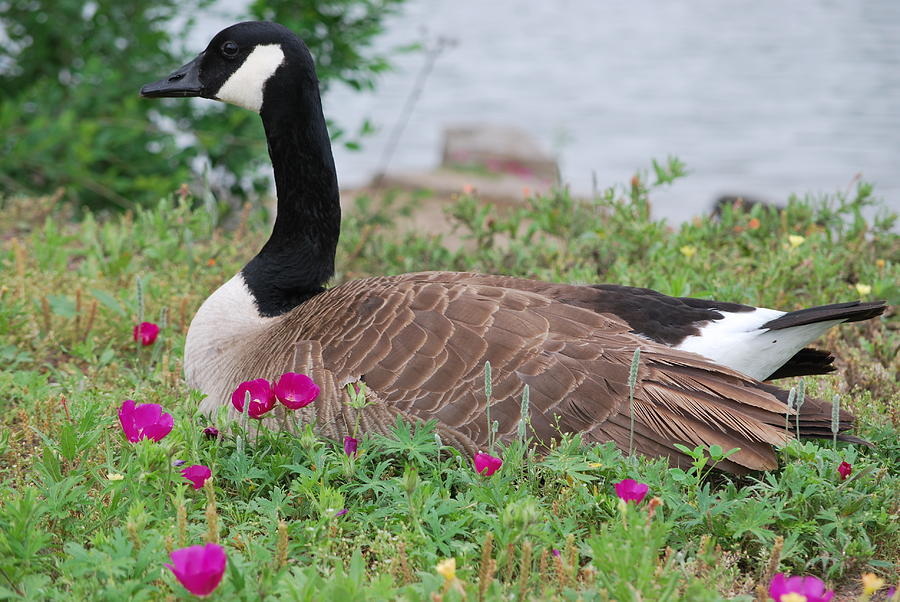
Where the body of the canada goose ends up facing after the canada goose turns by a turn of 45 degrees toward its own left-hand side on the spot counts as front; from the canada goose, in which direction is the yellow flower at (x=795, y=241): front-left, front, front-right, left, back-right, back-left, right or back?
back

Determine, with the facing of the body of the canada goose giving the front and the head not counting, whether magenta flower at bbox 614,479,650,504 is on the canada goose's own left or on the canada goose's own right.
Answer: on the canada goose's own left

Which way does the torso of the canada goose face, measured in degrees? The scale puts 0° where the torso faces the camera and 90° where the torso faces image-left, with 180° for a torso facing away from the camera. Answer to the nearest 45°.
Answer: approximately 90°

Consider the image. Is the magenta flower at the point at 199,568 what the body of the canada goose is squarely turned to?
no

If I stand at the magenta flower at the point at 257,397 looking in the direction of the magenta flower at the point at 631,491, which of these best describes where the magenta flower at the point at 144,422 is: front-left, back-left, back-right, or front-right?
back-right

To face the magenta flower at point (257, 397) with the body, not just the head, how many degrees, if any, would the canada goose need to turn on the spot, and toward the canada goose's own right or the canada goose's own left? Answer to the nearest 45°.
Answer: approximately 45° to the canada goose's own left

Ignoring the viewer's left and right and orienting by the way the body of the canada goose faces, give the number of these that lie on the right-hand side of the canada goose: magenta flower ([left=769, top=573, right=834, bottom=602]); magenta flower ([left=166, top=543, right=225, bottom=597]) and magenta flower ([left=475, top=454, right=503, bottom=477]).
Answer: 0

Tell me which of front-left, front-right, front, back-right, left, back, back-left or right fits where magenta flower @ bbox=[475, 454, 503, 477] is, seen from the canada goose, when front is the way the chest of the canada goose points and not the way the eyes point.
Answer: left

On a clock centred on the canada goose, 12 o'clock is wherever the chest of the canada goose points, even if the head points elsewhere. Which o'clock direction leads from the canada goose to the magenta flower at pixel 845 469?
The magenta flower is roughly at 7 o'clock from the canada goose.

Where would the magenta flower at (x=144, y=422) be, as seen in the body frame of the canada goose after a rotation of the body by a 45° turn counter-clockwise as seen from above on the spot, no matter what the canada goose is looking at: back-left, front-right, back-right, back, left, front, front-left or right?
front
